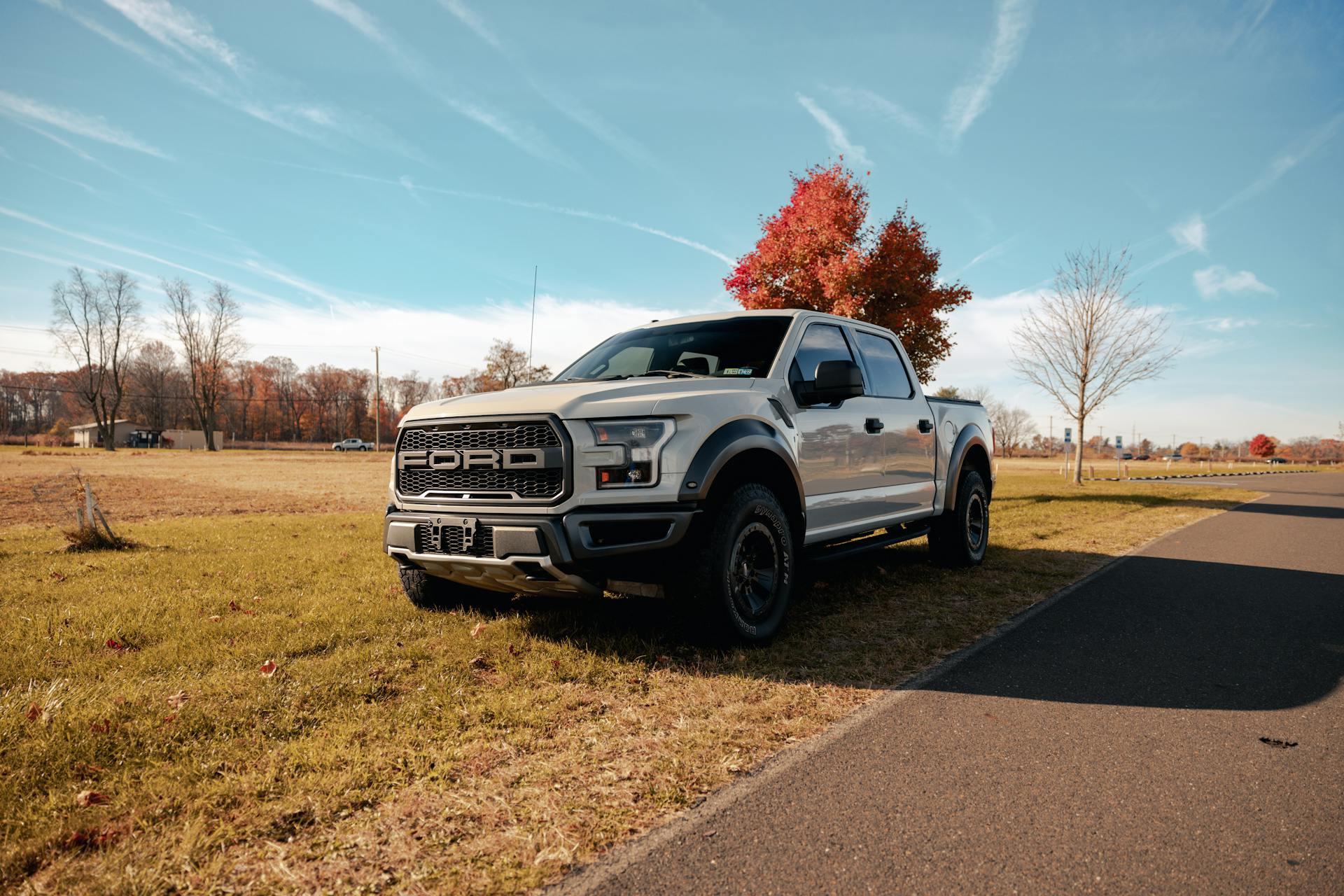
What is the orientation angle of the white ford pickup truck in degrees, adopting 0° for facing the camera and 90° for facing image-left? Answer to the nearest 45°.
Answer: approximately 45°

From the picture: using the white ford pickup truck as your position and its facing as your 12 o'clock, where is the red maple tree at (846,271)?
The red maple tree is roughly at 5 o'clock from the white ford pickup truck.
